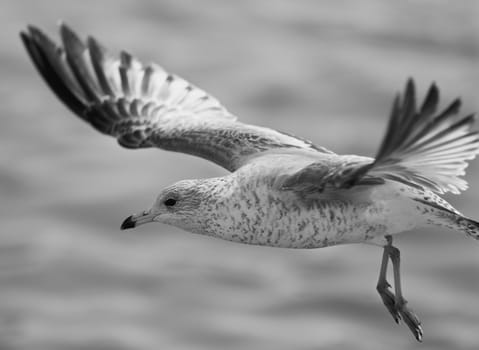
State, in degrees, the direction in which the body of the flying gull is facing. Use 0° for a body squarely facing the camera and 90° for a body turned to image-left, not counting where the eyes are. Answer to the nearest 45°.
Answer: approximately 90°
